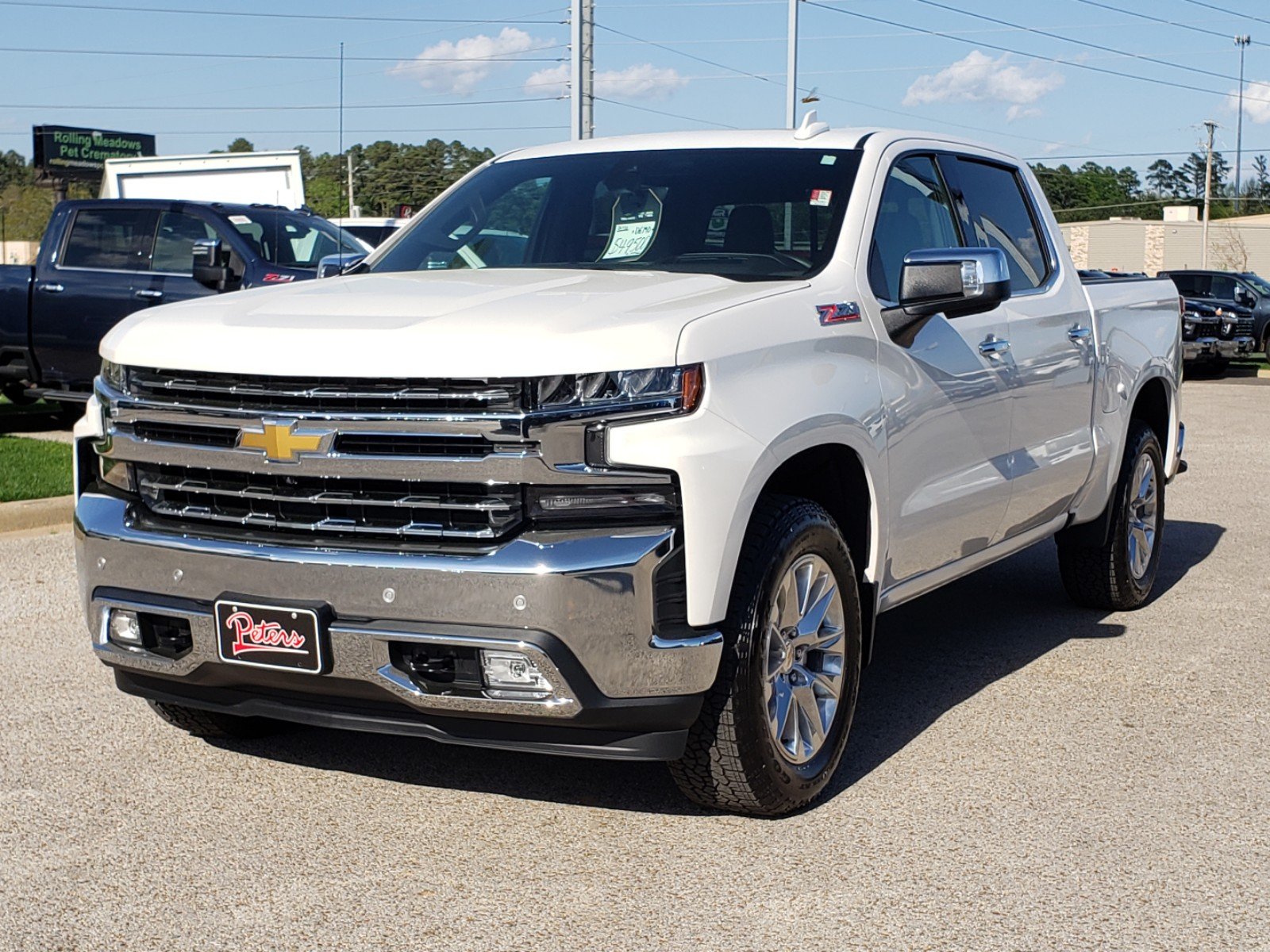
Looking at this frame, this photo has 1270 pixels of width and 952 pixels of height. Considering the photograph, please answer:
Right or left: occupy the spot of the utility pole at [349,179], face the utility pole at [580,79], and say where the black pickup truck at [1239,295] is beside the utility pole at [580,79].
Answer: right

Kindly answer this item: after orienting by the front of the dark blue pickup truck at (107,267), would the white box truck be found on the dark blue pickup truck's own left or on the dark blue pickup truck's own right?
on the dark blue pickup truck's own left

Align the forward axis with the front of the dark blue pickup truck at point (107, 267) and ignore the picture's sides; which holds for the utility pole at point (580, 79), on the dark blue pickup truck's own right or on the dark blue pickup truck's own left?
on the dark blue pickup truck's own left

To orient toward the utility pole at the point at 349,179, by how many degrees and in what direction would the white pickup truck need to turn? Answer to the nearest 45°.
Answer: approximately 135° to its right

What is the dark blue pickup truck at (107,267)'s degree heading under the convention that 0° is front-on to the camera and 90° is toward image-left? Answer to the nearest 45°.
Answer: approximately 315°

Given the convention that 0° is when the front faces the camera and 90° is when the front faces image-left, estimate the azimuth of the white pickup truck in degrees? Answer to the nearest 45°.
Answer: approximately 45°

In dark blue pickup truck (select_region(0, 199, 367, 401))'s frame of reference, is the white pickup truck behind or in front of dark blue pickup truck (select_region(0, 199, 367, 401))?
in front

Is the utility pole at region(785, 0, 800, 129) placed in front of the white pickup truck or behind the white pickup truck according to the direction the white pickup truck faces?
behind

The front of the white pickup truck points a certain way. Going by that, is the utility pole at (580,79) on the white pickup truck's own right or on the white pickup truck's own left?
on the white pickup truck's own right

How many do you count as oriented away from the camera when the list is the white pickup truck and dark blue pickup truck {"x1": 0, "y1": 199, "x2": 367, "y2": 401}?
0

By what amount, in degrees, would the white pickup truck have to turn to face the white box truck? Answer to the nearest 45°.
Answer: approximately 135° to its right

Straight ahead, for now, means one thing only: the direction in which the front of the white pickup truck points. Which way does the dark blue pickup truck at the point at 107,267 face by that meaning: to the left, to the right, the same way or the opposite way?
to the left
